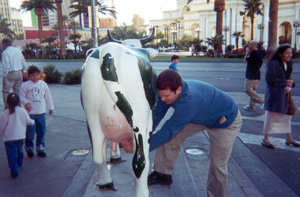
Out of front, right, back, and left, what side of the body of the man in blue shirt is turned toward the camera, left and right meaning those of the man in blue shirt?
left

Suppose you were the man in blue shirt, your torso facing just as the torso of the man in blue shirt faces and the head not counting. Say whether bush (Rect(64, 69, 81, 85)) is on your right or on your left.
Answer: on your right

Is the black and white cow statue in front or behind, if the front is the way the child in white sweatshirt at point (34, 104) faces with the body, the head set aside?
in front

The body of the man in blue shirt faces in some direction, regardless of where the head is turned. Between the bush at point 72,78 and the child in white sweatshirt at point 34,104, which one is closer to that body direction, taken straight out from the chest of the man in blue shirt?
the child in white sweatshirt

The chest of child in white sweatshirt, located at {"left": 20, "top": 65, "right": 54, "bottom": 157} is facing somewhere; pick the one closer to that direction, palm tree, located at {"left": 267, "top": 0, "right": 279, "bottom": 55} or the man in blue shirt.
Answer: the man in blue shirt

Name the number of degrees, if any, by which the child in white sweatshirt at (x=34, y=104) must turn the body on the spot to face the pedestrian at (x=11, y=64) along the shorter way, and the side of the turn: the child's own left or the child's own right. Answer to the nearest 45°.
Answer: approximately 180°

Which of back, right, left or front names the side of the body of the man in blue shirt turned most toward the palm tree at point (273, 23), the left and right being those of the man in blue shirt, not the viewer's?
right

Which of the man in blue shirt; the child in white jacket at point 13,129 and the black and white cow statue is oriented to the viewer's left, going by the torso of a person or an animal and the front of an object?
the man in blue shirt

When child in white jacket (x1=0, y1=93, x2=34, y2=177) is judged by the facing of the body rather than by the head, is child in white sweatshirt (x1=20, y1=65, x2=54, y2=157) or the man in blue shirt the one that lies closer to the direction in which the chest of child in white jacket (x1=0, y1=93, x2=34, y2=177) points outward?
the child in white sweatshirt

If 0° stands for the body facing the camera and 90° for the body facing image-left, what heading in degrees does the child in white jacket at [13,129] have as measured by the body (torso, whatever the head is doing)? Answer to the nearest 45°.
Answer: approximately 180°

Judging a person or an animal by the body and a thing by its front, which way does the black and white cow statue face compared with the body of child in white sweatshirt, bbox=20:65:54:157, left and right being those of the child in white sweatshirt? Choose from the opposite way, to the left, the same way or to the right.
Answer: the opposite way

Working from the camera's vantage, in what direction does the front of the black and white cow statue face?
facing away from the viewer

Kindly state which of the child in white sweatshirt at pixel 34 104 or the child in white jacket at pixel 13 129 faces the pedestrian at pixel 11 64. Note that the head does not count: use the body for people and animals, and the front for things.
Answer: the child in white jacket at pixel 13 129

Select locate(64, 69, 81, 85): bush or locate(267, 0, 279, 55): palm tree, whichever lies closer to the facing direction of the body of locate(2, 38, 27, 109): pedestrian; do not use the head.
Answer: the bush

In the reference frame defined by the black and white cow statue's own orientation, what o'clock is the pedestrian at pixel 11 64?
The pedestrian is roughly at 11 o'clock from the black and white cow statue.

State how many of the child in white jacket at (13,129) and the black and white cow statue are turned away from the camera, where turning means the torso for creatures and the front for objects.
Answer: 2

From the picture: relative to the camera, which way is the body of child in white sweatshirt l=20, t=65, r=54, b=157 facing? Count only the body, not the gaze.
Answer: toward the camera

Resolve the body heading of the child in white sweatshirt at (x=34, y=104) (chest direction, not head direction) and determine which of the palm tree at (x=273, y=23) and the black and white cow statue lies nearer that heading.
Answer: the black and white cow statue
